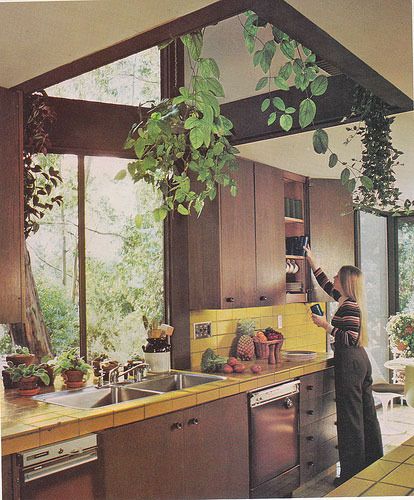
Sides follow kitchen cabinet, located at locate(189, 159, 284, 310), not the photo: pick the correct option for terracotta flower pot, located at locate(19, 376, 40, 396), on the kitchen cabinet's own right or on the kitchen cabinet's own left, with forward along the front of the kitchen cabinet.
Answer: on the kitchen cabinet's own right

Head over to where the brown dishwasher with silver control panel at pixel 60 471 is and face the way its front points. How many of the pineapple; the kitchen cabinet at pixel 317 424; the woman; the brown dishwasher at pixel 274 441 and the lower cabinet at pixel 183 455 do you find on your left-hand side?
5

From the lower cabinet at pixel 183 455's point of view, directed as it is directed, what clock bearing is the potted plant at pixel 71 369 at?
The potted plant is roughly at 5 o'clock from the lower cabinet.

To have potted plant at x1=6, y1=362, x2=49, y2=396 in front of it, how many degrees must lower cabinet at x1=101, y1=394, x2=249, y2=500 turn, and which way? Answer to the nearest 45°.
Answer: approximately 135° to its right

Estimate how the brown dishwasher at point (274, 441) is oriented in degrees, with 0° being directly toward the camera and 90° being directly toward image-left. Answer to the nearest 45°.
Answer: approximately 315°

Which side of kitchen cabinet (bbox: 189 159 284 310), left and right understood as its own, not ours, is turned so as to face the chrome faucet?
right

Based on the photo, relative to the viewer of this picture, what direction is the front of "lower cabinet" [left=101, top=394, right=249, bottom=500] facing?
facing the viewer and to the right of the viewer

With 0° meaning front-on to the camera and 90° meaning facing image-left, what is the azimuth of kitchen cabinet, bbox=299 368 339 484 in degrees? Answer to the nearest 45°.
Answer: approximately 315°

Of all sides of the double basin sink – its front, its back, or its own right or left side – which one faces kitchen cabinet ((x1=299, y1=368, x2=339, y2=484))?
left
